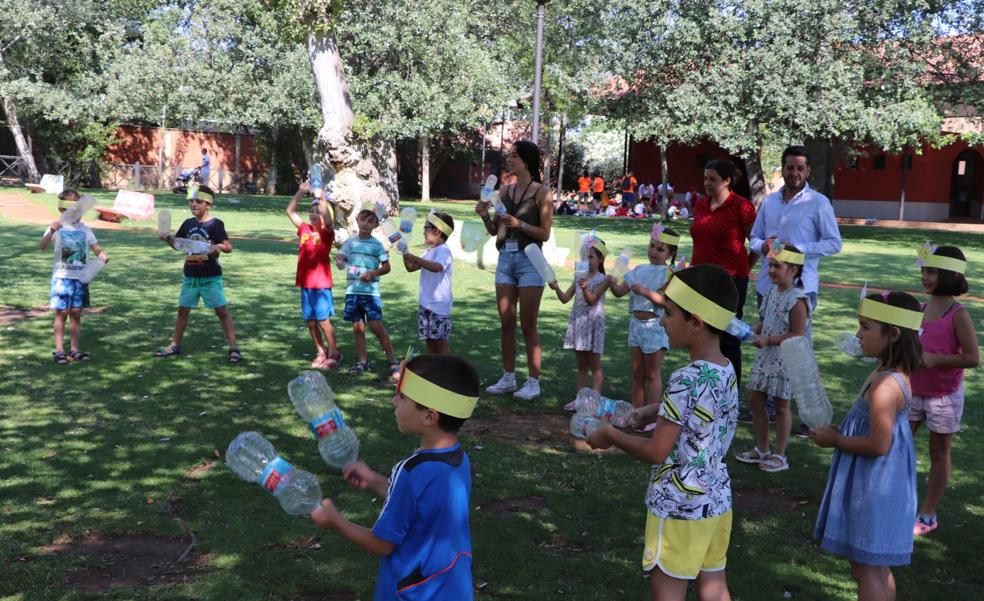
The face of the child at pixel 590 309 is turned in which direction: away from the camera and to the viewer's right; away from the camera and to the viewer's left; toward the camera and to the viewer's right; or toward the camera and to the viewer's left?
toward the camera and to the viewer's left

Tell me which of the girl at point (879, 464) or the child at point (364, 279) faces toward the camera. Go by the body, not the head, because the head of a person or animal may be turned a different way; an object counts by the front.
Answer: the child

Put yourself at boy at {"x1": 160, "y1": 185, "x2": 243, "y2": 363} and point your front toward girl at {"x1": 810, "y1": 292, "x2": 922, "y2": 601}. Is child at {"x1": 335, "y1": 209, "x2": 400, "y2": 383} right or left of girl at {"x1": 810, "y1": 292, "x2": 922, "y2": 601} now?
left

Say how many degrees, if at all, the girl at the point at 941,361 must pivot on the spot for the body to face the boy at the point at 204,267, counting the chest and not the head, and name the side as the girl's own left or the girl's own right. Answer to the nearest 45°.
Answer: approximately 45° to the girl's own right

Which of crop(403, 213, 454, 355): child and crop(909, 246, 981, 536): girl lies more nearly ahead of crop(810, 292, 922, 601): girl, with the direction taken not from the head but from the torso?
the child

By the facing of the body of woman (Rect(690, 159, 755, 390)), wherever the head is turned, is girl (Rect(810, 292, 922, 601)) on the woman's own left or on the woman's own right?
on the woman's own left

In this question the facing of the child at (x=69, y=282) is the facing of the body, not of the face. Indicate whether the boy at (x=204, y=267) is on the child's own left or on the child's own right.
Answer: on the child's own left

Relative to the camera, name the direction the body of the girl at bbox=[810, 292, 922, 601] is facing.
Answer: to the viewer's left

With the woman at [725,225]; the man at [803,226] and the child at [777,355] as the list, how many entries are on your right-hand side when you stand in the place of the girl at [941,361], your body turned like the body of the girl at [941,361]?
3

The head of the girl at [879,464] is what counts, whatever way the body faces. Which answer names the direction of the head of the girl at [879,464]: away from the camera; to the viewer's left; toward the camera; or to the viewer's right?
to the viewer's left

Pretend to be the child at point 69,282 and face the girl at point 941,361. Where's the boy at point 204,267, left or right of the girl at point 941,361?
left

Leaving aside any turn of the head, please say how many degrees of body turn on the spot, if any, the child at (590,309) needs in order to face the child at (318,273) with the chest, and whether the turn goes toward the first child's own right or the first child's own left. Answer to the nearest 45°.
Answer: approximately 90° to the first child's own right

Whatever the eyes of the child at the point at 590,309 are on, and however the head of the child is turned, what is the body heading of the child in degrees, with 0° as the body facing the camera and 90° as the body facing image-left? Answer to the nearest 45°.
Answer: approximately 45°

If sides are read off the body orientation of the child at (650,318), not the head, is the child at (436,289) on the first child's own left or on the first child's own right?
on the first child's own right

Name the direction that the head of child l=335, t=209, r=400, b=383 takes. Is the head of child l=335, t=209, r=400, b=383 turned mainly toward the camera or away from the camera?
toward the camera

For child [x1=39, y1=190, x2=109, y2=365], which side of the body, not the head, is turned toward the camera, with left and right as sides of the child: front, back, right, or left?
front
